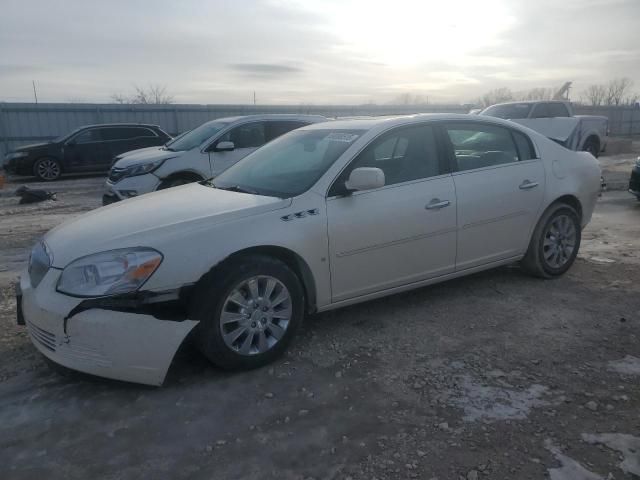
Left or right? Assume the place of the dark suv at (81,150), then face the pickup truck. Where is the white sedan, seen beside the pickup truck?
right

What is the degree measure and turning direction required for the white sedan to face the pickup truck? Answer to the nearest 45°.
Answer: approximately 180°

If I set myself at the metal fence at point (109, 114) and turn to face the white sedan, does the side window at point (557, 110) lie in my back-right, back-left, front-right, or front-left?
front-left

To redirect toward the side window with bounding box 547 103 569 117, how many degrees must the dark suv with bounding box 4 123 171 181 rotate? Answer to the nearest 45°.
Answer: approximately 180°

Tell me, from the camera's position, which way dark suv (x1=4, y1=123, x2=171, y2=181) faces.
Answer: facing to the left of the viewer

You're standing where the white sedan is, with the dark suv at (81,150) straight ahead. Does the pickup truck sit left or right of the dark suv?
right

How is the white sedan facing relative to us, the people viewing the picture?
facing the viewer and to the left of the viewer

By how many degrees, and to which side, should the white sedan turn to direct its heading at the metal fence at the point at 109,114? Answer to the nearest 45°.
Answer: approximately 135° to its right

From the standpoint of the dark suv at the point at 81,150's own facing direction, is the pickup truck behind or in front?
behind

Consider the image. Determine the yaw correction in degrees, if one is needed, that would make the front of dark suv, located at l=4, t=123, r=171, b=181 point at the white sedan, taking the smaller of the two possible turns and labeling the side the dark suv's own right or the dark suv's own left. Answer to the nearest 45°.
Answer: approximately 90° to the dark suv's own left

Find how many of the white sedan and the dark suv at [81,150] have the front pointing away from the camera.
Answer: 0
